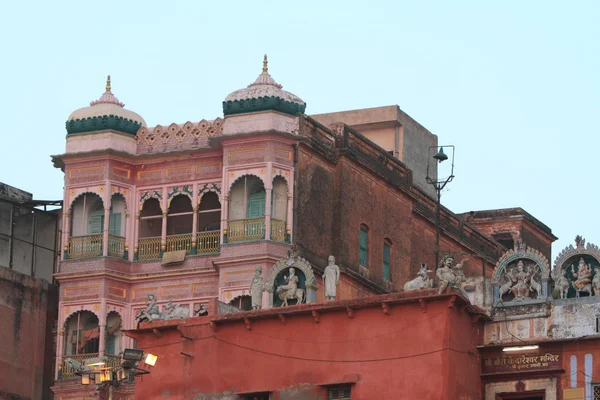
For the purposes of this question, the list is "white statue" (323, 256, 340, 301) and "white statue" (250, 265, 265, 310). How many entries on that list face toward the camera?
2

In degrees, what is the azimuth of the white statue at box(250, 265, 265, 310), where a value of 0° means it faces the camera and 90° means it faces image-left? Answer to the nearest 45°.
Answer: approximately 0°

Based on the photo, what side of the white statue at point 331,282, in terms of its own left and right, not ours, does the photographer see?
front

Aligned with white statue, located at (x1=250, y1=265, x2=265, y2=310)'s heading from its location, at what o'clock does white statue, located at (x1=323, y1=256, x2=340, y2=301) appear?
white statue, located at (x1=323, y1=256, x2=340, y2=301) is roughly at 10 o'clock from white statue, located at (x1=250, y1=265, x2=265, y2=310).

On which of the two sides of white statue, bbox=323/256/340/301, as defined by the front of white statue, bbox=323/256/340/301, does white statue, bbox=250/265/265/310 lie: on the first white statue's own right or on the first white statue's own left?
on the first white statue's own right
